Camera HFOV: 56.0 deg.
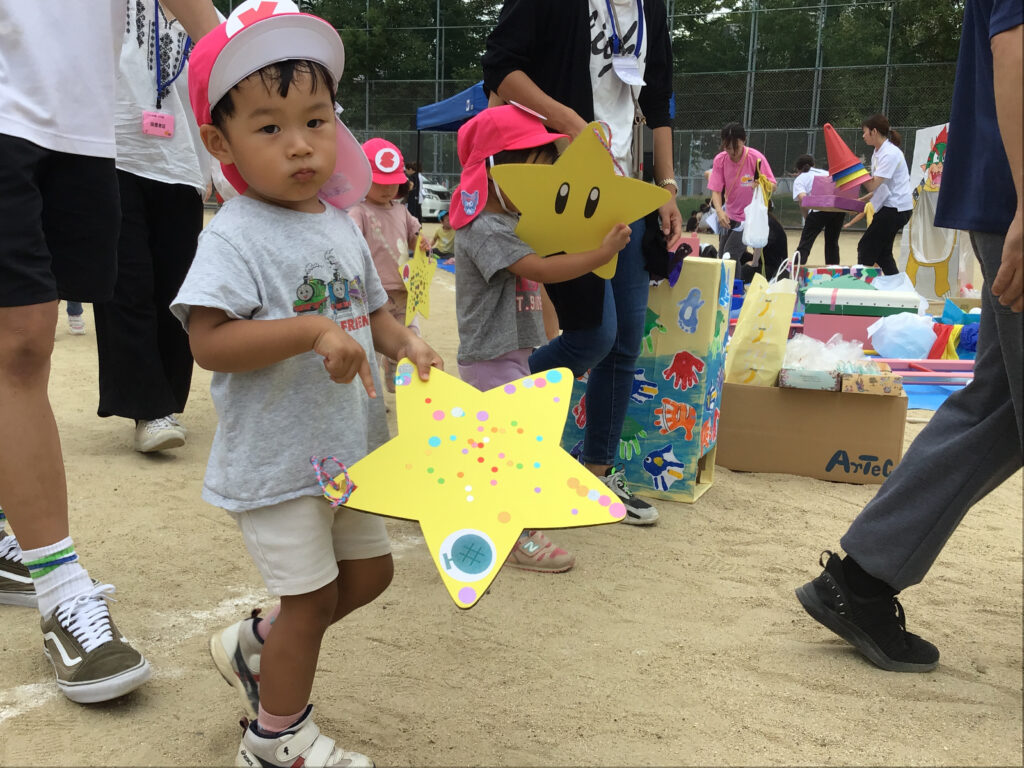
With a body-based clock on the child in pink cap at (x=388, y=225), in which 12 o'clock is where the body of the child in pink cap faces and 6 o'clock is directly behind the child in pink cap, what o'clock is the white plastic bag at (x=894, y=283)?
The white plastic bag is roughly at 10 o'clock from the child in pink cap.

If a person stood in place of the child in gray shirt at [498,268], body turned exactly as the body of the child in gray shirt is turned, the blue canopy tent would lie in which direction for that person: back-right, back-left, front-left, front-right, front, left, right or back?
left

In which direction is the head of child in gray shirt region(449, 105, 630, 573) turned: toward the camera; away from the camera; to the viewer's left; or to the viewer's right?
to the viewer's right

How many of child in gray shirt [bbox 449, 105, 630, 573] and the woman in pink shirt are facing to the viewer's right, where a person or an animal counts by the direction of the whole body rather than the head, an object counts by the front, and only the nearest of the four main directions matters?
1

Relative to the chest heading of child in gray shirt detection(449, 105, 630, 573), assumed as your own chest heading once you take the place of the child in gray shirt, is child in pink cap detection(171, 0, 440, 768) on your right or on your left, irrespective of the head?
on your right

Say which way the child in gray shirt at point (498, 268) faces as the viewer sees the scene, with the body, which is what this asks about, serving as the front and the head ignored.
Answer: to the viewer's right

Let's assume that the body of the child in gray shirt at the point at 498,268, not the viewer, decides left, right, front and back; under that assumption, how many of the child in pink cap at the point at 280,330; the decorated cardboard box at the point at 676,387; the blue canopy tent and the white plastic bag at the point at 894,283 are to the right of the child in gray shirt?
1

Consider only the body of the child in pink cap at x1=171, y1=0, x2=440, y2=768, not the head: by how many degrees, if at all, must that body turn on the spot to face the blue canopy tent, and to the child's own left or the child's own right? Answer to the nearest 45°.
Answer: approximately 135° to the child's own left

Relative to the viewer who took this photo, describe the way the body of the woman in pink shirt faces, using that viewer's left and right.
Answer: facing the viewer

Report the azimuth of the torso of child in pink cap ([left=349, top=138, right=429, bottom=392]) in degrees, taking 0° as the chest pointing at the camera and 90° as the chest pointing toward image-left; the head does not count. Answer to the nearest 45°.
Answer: approximately 315°

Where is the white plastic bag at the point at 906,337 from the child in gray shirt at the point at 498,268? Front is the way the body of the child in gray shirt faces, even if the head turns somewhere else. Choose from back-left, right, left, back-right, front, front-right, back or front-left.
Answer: front-left

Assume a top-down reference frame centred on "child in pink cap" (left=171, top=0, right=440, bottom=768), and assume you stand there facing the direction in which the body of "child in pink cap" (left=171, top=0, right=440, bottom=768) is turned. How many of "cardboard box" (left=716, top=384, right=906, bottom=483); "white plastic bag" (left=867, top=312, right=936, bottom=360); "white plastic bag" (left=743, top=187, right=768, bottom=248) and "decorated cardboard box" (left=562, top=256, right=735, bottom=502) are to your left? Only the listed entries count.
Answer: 4
